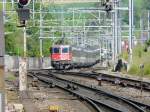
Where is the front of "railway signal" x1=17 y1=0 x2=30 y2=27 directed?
toward the camera
